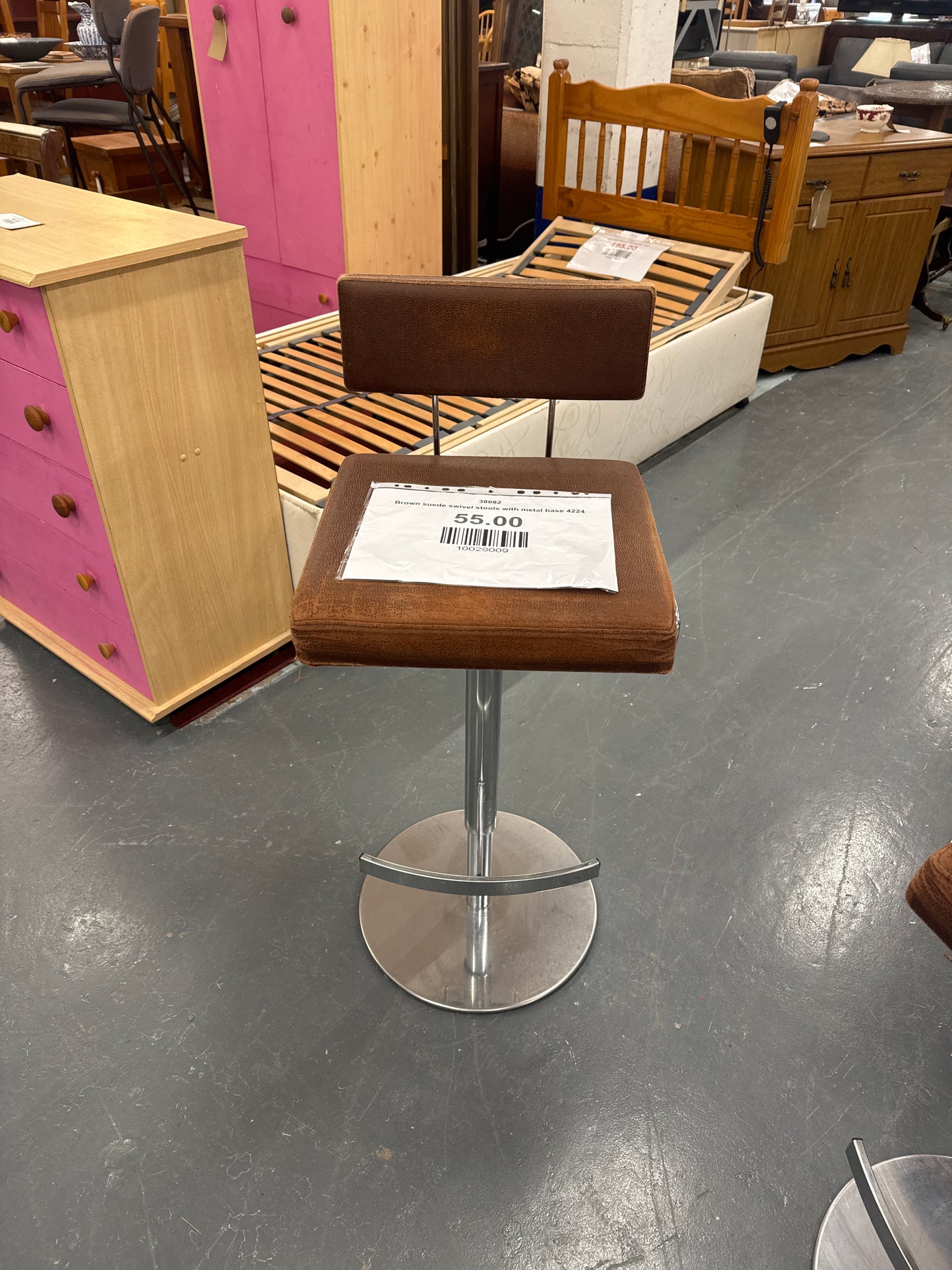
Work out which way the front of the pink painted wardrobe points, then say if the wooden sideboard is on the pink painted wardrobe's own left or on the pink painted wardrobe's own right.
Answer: on the pink painted wardrobe's own left

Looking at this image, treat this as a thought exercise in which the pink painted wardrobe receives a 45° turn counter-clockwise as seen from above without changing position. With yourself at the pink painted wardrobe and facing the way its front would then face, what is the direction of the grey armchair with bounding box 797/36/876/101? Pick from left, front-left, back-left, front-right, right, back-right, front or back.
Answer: back-left

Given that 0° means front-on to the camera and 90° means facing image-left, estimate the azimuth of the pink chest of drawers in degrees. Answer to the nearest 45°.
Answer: approximately 45°

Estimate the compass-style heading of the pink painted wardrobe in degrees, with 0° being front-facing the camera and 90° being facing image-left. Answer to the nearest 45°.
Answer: approximately 45°

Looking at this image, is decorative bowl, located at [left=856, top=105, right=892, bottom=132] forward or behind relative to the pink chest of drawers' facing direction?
behind

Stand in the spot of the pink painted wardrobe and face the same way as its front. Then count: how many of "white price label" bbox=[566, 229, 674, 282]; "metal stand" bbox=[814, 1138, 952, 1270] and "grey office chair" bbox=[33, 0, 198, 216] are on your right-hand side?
1

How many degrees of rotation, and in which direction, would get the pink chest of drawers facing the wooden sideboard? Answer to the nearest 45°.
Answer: approximately 180°

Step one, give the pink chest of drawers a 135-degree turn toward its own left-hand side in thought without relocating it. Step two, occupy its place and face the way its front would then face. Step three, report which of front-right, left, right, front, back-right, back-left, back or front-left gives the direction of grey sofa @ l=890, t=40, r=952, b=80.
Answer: front-left

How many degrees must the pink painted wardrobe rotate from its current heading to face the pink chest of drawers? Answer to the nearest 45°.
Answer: approximately 45° to its left

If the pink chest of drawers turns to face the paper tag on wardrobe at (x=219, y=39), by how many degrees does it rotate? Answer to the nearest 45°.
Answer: approximately 135° to its right

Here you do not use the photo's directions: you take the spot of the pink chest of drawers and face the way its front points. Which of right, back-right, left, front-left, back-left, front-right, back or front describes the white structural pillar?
back

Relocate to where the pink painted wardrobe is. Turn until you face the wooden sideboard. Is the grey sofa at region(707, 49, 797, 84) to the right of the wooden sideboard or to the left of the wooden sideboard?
left

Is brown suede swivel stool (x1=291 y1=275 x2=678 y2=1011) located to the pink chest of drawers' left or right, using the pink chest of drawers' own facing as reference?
on its left
